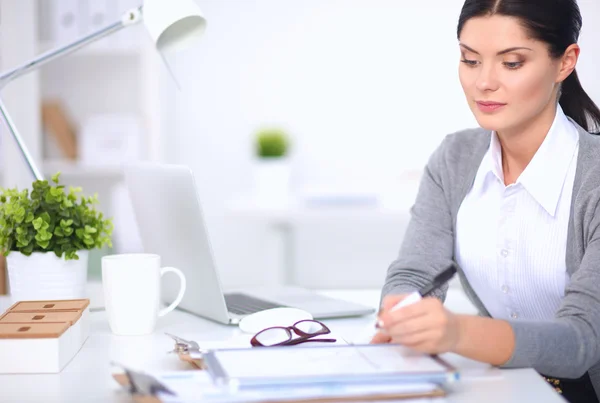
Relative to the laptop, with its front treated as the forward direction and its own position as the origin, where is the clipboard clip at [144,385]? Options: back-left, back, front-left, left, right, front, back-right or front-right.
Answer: back-right

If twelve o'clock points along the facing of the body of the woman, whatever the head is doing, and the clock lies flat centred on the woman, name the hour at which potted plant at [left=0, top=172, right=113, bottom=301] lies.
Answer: The potted plant is roughly at 1 o'clock from the woman.

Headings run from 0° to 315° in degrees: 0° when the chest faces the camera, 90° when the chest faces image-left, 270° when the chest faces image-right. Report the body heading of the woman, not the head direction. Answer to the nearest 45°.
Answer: approximately 45°

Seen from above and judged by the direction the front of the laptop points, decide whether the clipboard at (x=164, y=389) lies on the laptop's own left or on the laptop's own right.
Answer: on the laptop's own right

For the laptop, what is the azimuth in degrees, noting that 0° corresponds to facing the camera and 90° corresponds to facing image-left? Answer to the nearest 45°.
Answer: approximately 225°

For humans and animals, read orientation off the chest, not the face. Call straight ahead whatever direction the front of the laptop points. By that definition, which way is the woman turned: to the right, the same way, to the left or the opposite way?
the opposite way
